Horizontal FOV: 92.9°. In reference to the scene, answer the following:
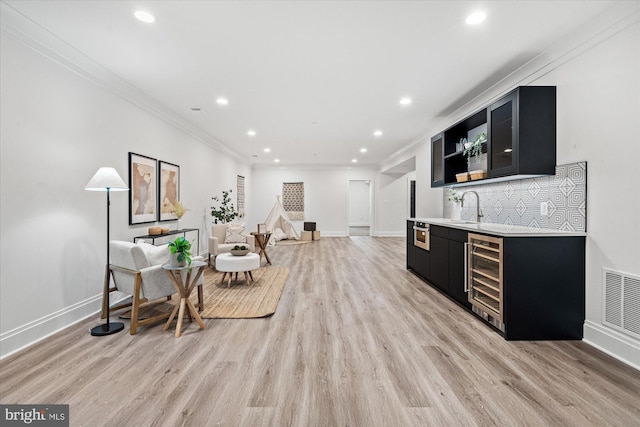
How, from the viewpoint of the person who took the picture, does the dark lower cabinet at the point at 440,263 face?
facing to the left of the viewer

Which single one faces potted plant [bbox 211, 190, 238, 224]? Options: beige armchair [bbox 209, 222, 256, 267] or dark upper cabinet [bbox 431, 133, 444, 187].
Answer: the dark upper cabinet

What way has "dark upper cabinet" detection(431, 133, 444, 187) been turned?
to the viewer's left

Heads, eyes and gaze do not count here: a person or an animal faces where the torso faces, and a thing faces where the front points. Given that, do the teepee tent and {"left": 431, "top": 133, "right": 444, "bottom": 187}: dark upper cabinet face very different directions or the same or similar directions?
very different directions

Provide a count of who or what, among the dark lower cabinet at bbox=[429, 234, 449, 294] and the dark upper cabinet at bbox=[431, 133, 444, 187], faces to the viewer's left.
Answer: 2

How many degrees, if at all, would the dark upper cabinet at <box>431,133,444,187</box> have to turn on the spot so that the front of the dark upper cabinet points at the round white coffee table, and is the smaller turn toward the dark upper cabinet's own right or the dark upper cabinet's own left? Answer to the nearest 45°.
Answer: approximately 45° to the dark upper cabinet's own left

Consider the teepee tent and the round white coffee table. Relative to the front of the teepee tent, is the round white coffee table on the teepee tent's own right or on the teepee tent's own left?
on the teepee tent's own right

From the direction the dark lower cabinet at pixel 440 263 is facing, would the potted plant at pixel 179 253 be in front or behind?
in front

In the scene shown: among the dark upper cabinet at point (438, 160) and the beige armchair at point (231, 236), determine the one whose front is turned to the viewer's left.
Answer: the dark upper cabinet

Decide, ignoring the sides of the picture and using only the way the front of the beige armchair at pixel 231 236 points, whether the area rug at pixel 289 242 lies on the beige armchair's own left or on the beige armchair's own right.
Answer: on the beige armchair's own left

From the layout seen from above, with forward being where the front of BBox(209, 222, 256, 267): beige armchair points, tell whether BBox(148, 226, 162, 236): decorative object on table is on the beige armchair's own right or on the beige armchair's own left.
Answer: on the beige armchair's own right

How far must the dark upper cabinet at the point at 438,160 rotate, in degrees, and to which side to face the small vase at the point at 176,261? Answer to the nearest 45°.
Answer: approximately 45° to its left
